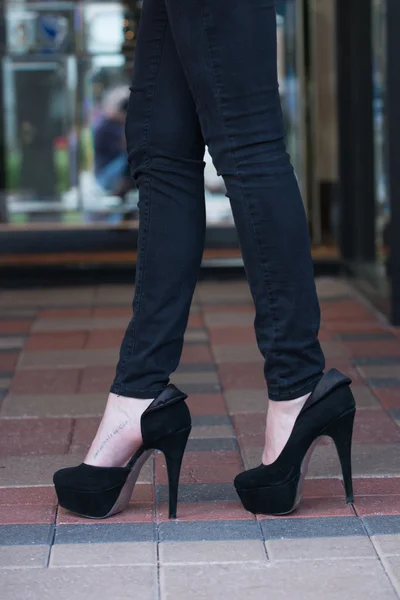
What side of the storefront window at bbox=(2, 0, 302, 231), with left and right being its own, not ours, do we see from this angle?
front

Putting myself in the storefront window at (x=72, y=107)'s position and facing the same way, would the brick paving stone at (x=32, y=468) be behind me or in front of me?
in front

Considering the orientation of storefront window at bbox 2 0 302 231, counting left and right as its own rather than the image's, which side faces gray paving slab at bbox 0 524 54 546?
front

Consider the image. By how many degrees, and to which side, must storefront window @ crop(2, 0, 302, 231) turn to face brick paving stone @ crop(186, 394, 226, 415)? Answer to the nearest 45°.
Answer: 0° — it already faces it

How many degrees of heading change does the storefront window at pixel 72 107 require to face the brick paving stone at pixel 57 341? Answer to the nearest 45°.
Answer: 0° — it already faces it

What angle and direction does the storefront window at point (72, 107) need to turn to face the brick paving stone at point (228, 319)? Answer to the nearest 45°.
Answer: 0° — it already faces it

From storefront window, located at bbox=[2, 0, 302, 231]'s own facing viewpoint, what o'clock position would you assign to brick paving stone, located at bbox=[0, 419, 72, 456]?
The brick paving stone is roughly at 12 o'clock from the storefront window.

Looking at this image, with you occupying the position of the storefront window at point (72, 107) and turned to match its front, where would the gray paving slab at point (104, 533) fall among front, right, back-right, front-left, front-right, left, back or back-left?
front

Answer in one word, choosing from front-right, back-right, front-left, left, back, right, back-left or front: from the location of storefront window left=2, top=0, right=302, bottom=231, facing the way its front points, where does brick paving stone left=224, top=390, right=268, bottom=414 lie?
front

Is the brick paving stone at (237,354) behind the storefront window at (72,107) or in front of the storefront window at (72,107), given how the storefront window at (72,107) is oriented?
in front

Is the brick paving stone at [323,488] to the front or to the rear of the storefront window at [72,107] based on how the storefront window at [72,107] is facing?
to the front

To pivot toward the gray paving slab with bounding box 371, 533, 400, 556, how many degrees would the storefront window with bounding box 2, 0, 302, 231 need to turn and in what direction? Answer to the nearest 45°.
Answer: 0° — it already faces it

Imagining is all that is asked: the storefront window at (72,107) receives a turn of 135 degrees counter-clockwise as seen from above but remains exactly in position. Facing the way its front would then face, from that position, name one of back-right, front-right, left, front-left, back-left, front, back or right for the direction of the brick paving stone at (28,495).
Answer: back-right

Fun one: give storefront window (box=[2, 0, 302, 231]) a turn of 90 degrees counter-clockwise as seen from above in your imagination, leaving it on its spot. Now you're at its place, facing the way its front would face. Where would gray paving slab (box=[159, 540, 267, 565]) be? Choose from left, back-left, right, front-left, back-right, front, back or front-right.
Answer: right

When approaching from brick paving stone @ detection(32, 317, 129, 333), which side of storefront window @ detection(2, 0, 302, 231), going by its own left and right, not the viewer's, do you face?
front
